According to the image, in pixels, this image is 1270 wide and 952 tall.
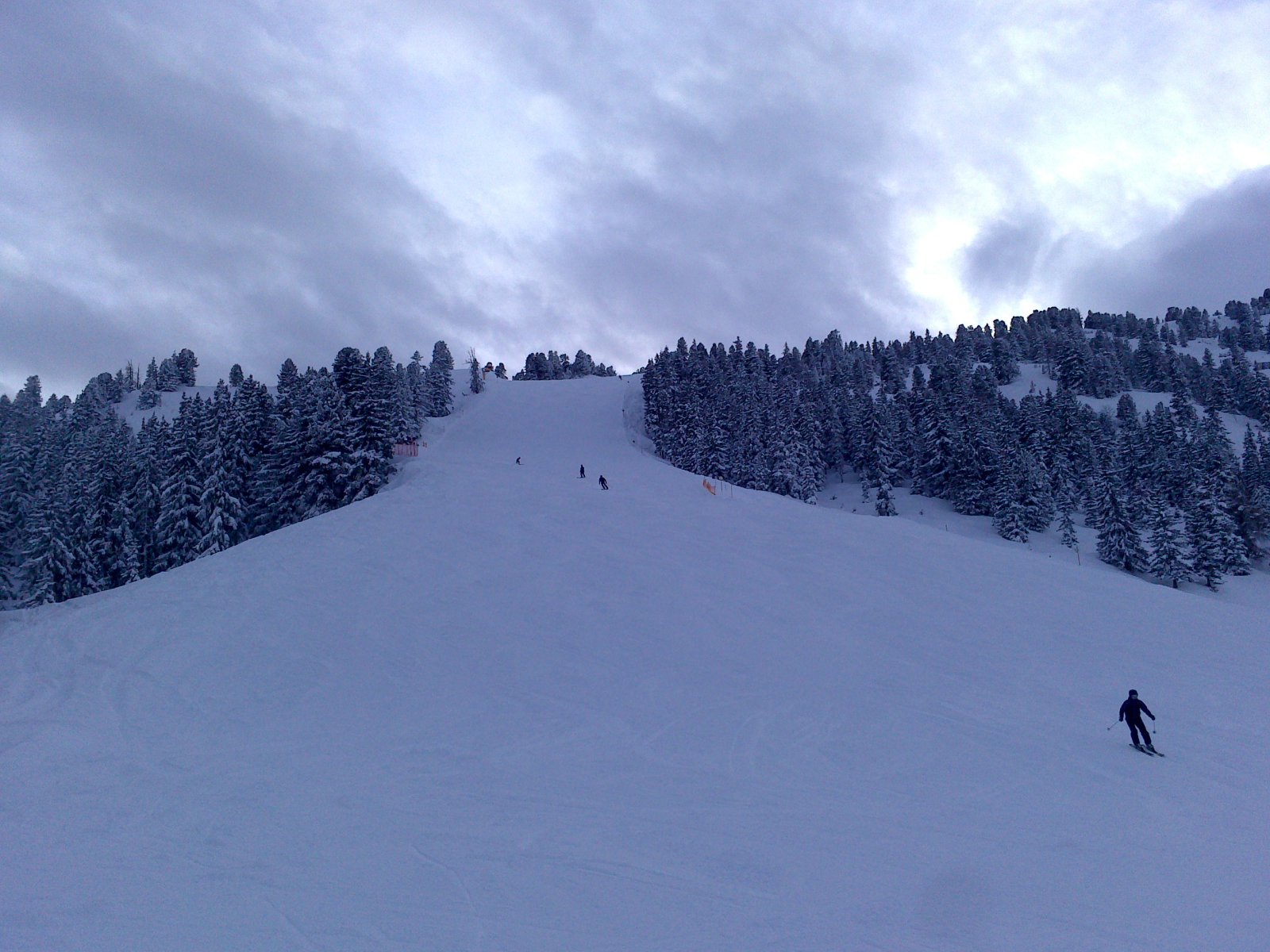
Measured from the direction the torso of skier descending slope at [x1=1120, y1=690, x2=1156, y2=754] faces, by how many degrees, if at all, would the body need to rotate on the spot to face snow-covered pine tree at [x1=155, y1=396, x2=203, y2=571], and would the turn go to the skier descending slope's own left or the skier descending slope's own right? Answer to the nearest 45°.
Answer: approximately 135° to the skier descending slope's own right

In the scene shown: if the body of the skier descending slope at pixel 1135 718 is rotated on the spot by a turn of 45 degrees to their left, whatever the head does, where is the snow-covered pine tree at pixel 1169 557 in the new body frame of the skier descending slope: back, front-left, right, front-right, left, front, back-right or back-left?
left
